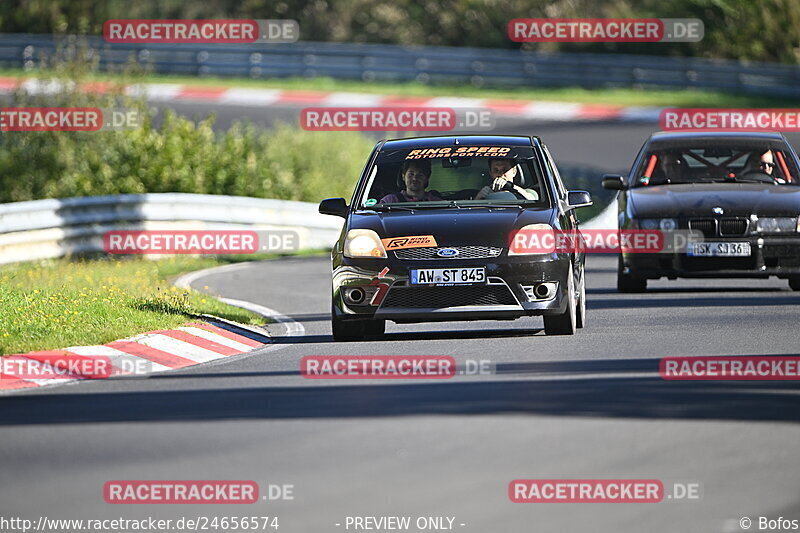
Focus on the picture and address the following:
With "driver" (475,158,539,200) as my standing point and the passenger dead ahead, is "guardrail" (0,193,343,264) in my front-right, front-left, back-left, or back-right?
front-right

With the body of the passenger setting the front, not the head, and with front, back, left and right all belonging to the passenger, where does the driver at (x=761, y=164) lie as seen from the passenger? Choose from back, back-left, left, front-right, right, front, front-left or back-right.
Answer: back-left

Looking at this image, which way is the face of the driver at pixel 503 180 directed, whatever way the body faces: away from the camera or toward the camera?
toward the camera

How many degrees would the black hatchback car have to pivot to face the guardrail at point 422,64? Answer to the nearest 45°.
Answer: approximately 180°

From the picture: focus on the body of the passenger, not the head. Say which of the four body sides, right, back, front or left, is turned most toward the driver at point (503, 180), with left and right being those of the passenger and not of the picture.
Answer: left

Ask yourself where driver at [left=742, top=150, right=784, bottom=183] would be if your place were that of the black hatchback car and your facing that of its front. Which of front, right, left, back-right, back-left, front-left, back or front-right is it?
back-left

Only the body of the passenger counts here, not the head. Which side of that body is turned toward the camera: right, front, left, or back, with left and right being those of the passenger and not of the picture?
front

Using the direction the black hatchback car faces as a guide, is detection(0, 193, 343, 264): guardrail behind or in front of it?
behind

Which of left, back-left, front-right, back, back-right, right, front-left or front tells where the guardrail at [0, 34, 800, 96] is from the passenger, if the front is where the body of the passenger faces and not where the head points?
back
